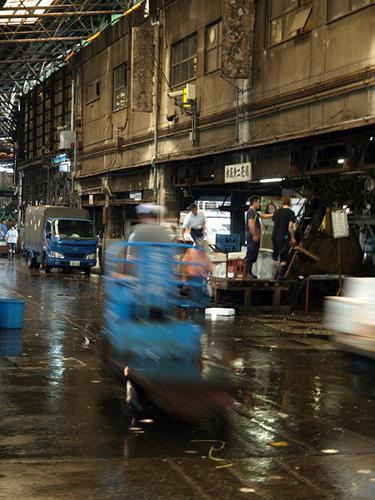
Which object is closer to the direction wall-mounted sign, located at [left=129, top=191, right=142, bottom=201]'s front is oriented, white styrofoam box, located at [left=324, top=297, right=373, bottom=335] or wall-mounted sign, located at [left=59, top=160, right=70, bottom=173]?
the white styrofoam box

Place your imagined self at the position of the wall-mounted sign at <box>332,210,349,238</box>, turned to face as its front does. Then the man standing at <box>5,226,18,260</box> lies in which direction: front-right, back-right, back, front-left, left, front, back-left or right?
back-right

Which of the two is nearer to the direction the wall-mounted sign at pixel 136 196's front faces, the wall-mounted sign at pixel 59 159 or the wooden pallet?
the wooden pallet

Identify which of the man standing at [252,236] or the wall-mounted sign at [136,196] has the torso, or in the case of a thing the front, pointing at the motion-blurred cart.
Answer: the wall-mounted sign

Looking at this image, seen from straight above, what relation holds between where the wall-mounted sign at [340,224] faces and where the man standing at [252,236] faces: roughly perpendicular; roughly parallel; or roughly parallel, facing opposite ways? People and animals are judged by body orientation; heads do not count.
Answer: roughly perpendicular

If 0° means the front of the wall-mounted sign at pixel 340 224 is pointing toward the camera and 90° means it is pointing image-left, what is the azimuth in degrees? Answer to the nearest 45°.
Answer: approximately 0°

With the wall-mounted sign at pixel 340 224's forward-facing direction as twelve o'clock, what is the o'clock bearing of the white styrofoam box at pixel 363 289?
The white styrofoam box is roughly at 12 o'clock from the wall-mounted sign.

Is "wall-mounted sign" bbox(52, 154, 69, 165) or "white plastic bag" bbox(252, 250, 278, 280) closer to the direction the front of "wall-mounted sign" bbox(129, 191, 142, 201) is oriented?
the white plastic bag

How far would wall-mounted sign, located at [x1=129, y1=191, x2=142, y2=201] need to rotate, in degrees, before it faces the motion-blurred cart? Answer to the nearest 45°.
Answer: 0° — it already faces it

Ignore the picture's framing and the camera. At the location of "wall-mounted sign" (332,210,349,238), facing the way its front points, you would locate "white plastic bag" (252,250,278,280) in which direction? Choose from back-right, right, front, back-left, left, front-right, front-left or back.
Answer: back-right
